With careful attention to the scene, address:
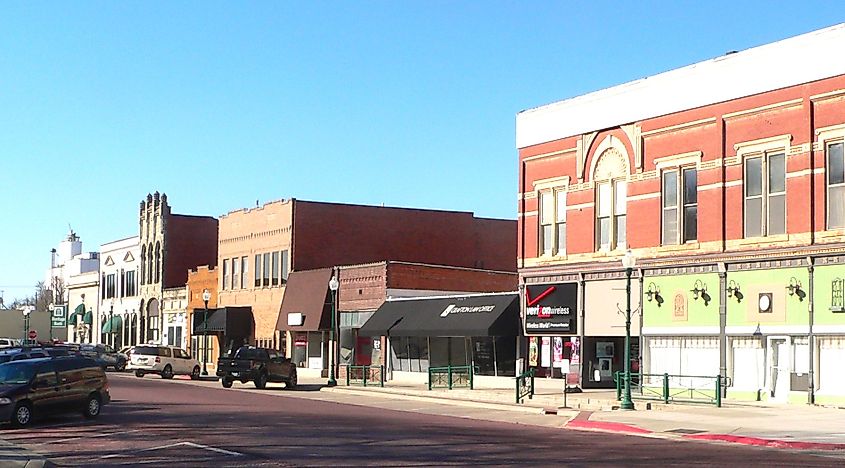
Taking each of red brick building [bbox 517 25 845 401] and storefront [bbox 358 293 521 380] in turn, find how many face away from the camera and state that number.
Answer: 0

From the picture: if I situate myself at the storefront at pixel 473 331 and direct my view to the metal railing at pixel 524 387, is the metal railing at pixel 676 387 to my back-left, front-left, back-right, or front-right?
front-left

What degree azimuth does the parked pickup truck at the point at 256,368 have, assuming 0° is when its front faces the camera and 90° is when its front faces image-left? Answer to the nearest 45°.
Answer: approximately 225°

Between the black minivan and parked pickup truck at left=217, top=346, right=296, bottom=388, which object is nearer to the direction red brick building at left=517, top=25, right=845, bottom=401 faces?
the black minivan

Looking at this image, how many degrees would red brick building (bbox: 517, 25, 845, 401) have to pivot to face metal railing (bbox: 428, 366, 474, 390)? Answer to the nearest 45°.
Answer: approximately 90° to its right

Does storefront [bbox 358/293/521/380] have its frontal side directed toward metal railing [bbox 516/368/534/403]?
no

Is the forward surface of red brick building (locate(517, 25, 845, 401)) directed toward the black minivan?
yes

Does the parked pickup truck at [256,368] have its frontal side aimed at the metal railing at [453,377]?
no

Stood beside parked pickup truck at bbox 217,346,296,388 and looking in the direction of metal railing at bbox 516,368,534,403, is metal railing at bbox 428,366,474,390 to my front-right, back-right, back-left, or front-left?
front-left

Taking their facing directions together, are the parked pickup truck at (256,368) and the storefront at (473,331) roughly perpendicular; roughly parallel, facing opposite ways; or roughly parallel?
roughly parallel, facing opposite ways

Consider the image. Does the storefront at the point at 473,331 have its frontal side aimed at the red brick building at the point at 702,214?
no

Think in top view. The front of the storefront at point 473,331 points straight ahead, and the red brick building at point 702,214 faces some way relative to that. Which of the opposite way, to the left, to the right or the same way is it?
the same way

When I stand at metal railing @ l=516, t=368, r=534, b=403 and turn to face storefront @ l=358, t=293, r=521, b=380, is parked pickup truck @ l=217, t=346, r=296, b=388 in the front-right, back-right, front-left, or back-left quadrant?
front-left
